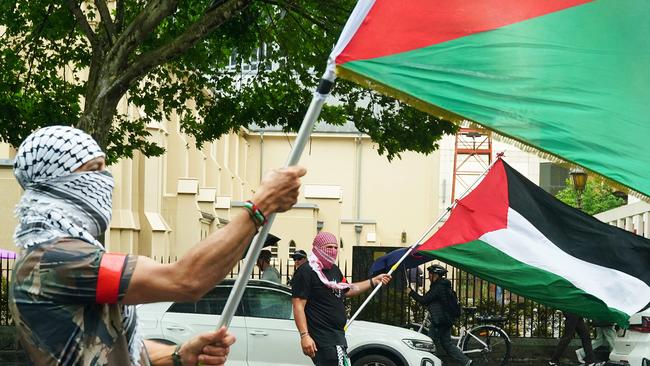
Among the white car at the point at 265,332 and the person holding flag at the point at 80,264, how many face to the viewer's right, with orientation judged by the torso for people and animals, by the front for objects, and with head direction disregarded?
2

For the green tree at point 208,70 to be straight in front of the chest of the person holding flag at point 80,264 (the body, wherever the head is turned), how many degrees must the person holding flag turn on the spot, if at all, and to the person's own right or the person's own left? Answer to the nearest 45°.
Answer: approximately 90° to the person's own left

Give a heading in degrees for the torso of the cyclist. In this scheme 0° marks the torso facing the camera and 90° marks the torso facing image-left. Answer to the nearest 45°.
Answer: approximately 90°

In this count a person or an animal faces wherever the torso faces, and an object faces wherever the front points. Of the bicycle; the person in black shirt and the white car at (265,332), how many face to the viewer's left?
1

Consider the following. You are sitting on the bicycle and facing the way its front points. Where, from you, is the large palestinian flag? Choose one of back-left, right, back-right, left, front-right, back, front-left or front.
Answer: left

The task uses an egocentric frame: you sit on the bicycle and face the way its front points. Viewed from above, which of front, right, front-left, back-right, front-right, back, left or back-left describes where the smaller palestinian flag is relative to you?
left

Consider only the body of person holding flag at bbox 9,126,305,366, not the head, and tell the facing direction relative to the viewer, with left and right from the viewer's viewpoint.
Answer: facing to the right of the viewer

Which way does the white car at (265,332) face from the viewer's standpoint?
to the viewer's right

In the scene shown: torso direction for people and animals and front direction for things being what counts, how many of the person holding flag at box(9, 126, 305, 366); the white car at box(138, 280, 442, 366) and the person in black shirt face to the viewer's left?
0

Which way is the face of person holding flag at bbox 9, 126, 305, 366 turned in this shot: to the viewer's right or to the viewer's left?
to the viewer's right

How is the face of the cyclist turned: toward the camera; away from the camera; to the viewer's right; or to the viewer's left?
to the viewer's left

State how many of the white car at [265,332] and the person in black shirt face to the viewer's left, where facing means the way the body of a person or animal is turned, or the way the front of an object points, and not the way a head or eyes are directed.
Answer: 0

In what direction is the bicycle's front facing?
to the viewer's left

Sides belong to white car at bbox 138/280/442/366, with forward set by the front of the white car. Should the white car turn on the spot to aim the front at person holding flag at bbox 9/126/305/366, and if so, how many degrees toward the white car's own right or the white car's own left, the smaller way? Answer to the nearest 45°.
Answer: approximately 90° to the white car's own right

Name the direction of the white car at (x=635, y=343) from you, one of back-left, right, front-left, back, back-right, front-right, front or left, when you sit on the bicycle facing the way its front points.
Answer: back-left
